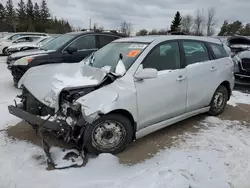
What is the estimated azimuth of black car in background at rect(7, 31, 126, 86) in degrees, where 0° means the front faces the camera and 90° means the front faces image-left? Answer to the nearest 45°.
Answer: approximately 45°

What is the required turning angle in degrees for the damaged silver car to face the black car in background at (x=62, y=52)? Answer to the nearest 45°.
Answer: approximately 90° to its right

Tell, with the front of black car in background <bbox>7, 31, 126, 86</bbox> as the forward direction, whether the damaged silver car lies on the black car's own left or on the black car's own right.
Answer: on the black car's own left
